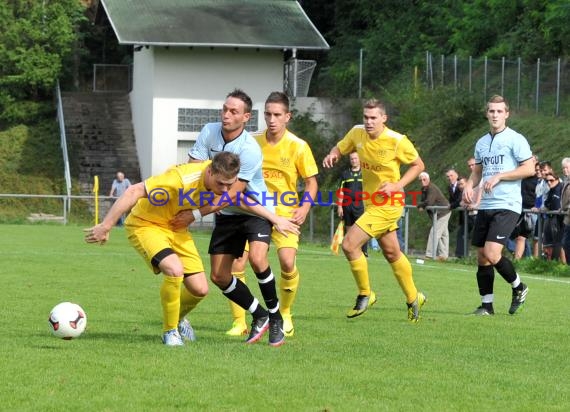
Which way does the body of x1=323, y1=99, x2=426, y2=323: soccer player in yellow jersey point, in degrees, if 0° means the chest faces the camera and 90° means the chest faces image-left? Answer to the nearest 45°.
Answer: approximately 45°

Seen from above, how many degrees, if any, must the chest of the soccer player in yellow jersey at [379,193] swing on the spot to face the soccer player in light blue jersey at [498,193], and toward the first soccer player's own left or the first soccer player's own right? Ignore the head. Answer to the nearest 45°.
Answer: approximately 135° to the first soccer player's own left

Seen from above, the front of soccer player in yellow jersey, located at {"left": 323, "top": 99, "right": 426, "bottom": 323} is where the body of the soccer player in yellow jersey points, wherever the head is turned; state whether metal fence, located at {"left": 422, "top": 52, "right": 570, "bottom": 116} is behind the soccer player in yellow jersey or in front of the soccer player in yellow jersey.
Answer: behind

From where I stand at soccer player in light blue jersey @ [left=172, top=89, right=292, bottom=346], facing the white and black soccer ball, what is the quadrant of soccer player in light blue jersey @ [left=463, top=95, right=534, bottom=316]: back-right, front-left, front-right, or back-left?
back-right

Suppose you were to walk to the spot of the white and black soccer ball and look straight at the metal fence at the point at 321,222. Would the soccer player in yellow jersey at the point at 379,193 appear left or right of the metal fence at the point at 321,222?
right

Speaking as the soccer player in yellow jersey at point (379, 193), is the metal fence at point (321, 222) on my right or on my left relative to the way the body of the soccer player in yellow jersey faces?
on my right
